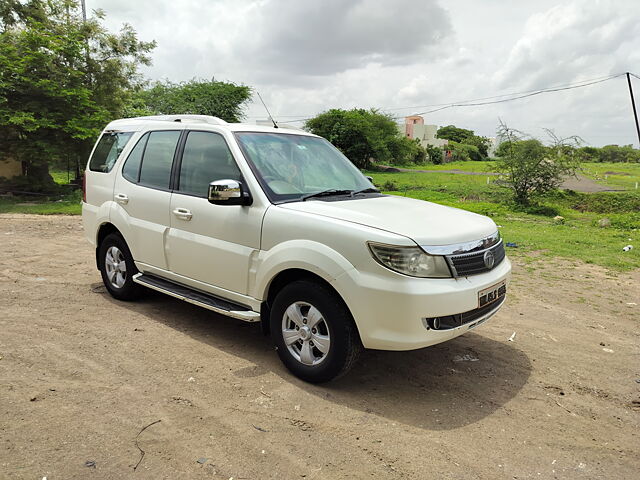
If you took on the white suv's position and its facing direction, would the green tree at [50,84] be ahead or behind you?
behind

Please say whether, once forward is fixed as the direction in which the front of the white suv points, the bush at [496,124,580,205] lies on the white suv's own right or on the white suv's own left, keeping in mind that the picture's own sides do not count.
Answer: on the white suv's own left

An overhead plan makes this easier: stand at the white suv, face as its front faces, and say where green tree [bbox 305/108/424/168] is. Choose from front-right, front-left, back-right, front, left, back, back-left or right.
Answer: back-left

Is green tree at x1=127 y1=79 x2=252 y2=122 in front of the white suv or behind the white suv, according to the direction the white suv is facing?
behind

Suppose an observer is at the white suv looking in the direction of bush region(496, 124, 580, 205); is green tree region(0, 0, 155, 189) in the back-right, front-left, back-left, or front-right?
front-left

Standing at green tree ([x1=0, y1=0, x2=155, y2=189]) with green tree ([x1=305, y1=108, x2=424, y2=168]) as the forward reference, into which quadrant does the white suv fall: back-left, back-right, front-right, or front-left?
back-right

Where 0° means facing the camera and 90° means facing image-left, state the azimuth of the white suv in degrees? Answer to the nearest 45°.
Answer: approximately 315°
